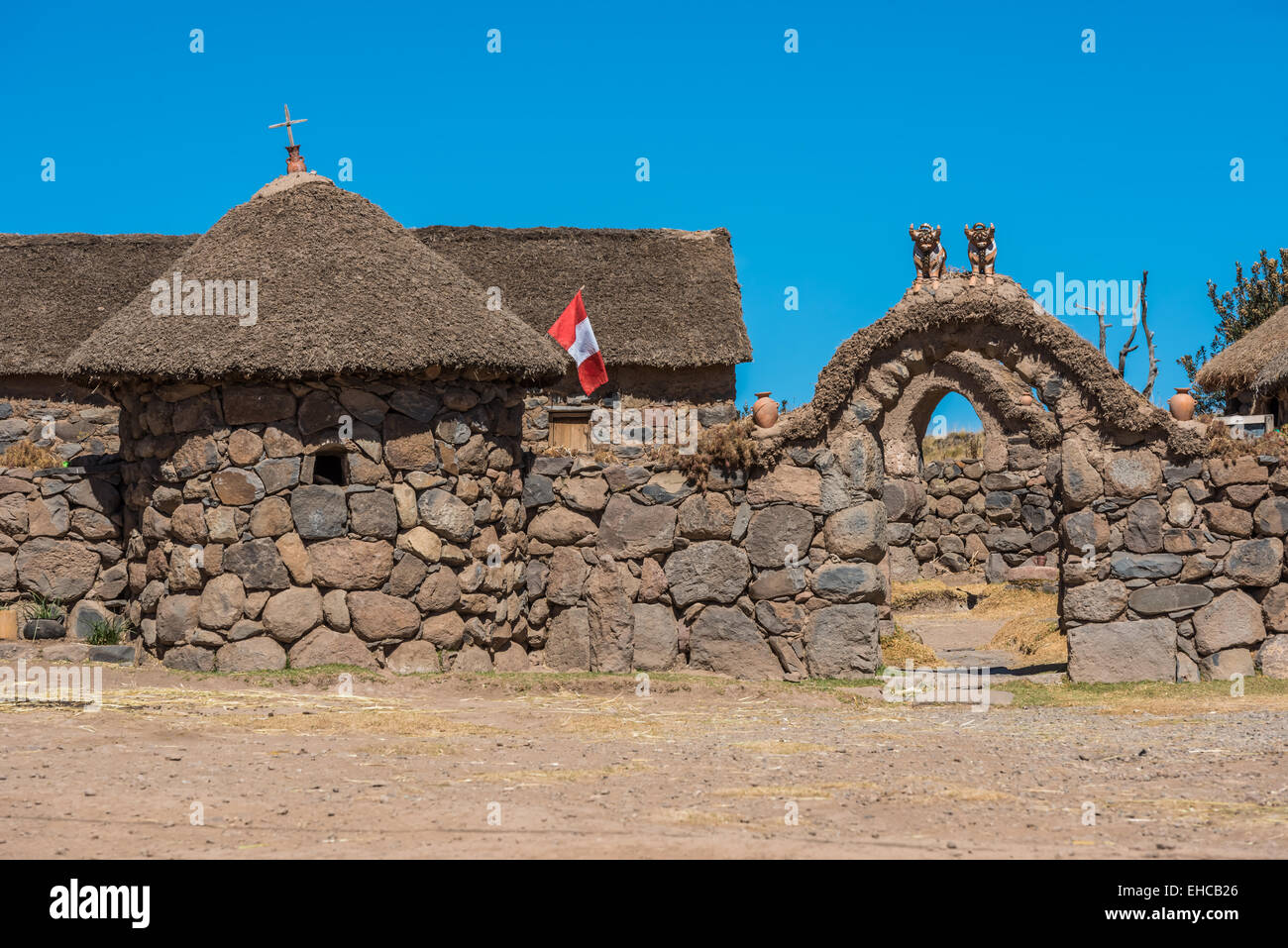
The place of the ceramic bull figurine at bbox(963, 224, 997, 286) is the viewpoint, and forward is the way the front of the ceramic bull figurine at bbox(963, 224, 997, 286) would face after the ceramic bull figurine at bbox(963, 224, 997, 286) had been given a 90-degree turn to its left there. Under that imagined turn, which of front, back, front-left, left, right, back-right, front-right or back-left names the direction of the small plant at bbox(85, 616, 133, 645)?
back

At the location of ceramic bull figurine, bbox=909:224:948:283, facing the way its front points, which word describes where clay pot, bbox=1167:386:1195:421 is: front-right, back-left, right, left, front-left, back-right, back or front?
left

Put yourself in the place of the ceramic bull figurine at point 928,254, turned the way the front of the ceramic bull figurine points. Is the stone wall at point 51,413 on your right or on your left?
on your right

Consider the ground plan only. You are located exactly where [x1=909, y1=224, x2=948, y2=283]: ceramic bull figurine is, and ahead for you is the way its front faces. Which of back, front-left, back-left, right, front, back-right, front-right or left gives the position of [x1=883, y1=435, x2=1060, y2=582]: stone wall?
back

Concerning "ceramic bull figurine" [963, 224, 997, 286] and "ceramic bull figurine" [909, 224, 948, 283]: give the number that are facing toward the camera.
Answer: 2

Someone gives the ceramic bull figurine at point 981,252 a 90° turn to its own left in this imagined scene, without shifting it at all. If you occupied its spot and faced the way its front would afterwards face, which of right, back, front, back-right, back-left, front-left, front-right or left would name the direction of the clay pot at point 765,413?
back

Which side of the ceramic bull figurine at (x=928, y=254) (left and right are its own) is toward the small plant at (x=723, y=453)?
right

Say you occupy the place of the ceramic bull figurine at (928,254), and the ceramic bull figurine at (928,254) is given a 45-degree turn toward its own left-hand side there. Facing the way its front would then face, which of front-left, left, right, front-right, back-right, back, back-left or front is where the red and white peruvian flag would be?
back

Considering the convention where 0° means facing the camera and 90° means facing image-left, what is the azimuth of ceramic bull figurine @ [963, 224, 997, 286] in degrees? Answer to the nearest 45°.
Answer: approximately 0°

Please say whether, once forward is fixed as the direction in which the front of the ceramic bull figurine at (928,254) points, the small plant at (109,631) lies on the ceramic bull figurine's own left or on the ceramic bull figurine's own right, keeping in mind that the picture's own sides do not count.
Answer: on the ceramic bull figurine's own right

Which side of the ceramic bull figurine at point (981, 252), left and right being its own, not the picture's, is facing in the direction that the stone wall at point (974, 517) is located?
back

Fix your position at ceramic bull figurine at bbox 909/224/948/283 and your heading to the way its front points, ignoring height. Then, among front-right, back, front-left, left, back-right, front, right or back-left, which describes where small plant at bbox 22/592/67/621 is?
right
